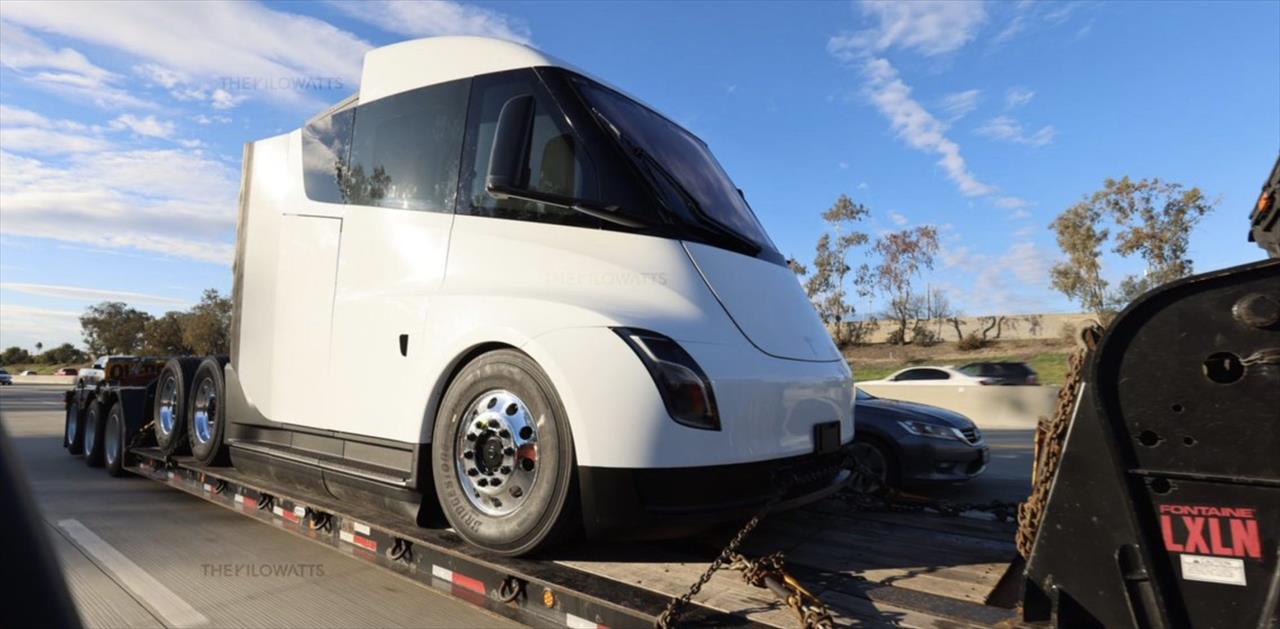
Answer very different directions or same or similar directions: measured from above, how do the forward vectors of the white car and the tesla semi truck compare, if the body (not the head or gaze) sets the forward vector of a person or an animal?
very different directions

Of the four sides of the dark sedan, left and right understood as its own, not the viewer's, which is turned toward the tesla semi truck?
right

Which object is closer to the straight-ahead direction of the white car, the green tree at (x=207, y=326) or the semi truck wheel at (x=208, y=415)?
the green tree

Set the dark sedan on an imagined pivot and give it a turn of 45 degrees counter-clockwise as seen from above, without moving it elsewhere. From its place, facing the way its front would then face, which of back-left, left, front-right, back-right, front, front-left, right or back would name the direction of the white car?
left

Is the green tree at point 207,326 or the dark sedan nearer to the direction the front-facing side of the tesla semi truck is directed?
the dark sedan

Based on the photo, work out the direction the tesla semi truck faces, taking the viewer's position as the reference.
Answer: facing the viewer and to the right of the viewer

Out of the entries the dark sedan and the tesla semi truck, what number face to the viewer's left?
0

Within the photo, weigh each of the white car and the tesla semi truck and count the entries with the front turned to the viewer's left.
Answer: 1

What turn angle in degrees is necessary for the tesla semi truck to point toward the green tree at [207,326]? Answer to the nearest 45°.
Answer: approximately 135° to its left

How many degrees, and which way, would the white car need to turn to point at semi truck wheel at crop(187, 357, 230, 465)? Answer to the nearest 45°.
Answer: approximately 90° to its left

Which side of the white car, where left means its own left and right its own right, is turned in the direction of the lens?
left

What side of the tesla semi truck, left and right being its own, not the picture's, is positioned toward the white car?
left

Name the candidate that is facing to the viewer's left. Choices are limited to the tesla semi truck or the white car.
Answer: the white car

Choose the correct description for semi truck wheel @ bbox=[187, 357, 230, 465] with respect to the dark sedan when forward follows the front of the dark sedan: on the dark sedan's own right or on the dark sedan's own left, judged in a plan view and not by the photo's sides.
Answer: on the dark sedan's own right
